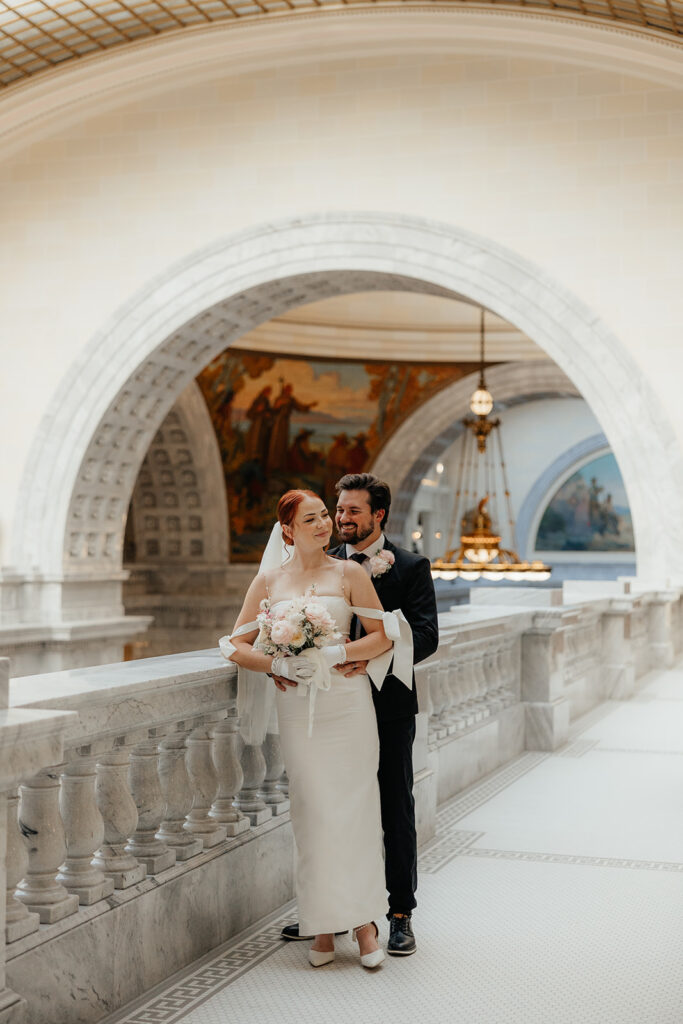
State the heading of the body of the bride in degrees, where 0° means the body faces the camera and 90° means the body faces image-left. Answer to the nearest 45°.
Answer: approximately 0°

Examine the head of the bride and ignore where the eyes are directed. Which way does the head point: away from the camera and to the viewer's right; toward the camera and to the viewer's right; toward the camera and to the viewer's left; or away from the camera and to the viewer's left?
toward the camera and to the viewer's right

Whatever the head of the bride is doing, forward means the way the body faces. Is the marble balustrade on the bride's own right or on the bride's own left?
on the bride's own right

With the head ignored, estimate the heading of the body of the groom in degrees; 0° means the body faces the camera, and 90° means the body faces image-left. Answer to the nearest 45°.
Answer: approximately 45°
